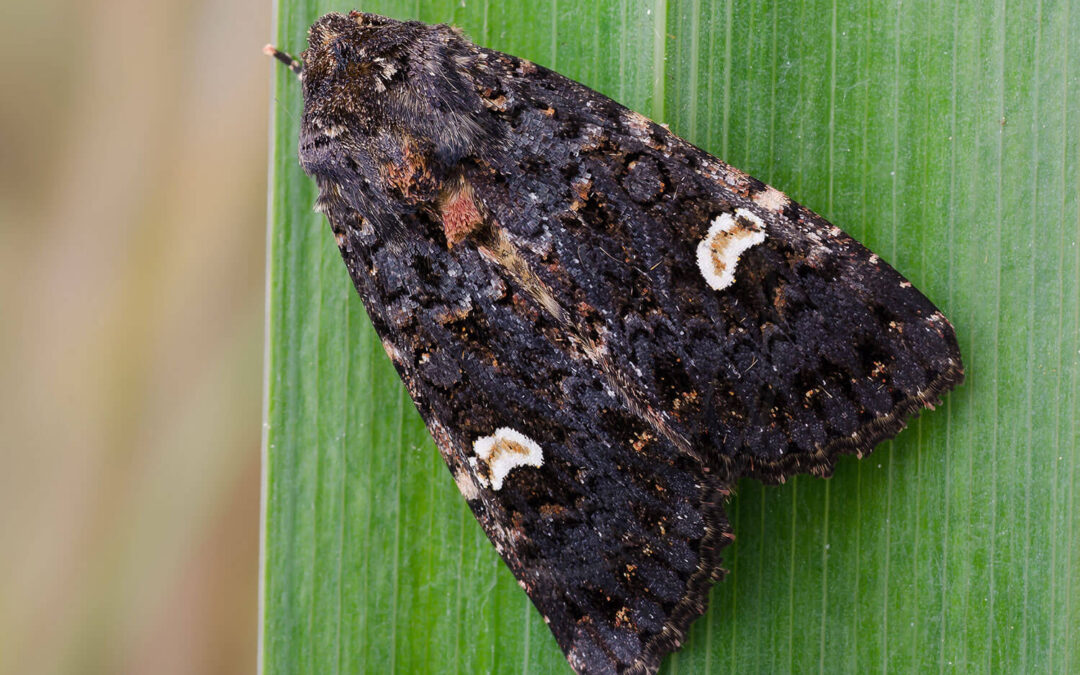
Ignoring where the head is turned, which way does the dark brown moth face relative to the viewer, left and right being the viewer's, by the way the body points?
facing away from the viewer and to the left of the viewer
